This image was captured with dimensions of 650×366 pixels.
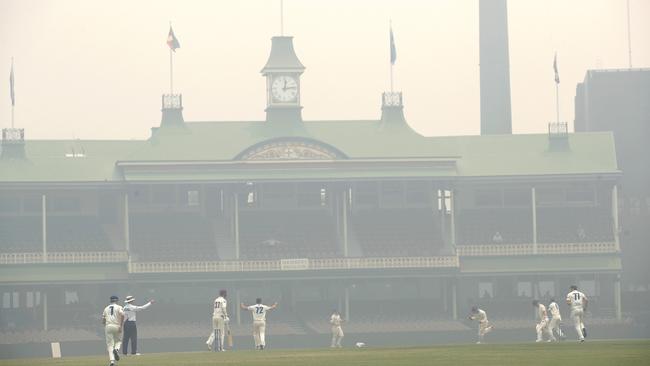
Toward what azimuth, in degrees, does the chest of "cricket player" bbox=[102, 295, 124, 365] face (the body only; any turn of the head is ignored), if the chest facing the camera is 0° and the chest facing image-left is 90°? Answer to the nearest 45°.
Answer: approximately 180°
